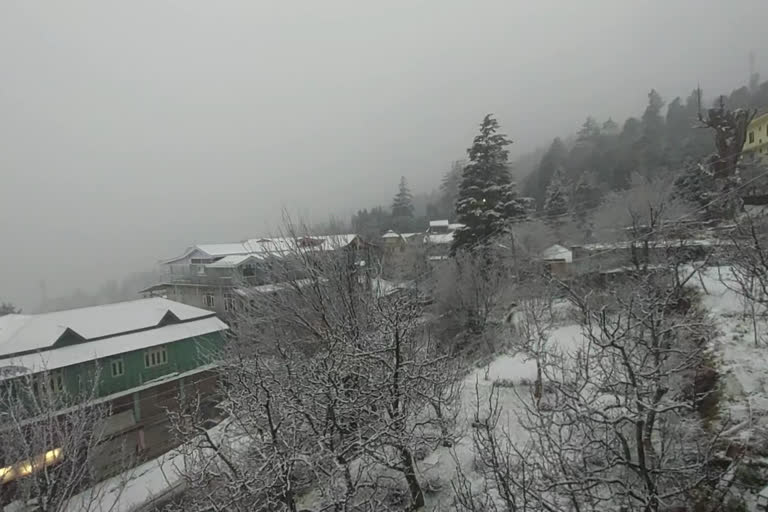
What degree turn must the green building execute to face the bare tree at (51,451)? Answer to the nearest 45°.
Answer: approximately 45° to its right

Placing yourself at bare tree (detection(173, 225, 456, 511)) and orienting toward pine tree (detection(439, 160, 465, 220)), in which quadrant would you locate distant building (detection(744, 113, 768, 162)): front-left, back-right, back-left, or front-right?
front-right

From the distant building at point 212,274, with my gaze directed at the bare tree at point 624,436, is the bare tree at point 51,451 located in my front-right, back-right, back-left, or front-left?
front-right

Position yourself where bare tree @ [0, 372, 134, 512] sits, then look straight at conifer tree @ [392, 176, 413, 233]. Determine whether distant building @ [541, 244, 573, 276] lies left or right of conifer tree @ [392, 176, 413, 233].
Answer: right

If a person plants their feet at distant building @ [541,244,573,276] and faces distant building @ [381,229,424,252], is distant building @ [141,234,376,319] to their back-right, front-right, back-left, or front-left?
front-left
